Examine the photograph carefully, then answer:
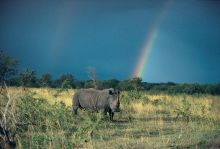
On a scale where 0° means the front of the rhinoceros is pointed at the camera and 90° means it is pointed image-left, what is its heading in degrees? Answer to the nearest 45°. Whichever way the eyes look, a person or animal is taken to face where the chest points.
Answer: approximately 315°

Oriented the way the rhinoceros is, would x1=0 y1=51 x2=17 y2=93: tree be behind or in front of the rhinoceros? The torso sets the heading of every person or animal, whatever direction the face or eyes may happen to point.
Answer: behind
